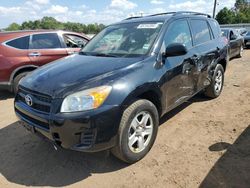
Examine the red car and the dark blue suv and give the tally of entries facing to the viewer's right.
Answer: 1

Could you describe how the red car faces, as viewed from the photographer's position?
facing to the right of the viewer

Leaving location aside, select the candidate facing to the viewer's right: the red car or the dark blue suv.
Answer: the red car

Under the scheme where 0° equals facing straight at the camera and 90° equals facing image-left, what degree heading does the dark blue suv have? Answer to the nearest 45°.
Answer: approximately 45°

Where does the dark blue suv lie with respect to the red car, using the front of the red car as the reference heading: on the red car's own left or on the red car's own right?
on the red car's own right

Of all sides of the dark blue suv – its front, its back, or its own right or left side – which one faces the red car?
right
